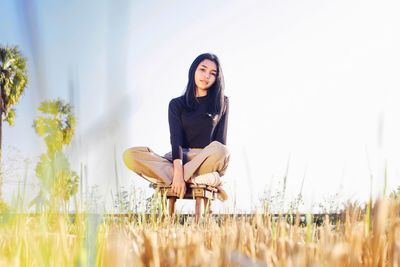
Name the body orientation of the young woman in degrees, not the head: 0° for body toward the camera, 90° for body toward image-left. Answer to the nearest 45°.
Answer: approximately 0°
